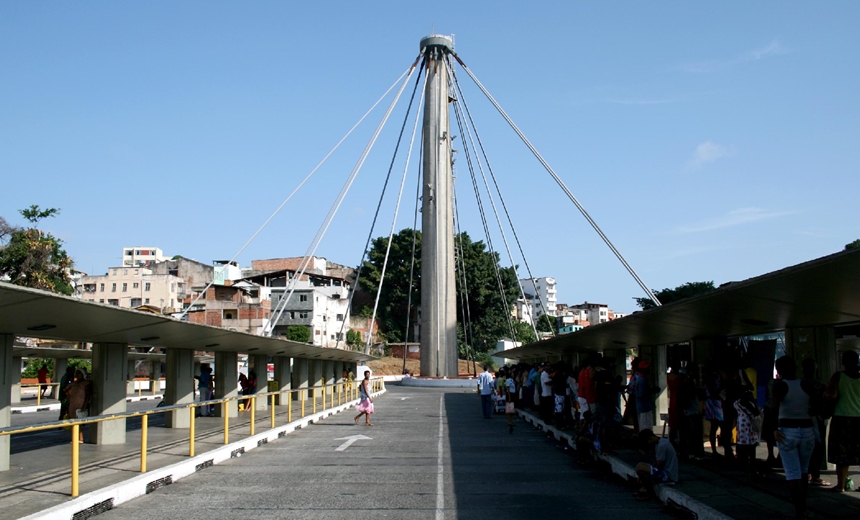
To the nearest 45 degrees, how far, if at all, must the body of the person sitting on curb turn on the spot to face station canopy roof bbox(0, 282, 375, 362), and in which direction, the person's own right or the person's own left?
0° — they already face it

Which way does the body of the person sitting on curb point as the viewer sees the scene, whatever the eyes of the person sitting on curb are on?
to the viewer's left

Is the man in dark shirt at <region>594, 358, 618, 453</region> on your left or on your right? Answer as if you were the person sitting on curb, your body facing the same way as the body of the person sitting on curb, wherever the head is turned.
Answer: on your right

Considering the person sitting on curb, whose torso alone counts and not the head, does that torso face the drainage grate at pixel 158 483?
yes

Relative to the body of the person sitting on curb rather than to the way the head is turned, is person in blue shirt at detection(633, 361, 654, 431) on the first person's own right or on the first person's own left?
on the first person's own right

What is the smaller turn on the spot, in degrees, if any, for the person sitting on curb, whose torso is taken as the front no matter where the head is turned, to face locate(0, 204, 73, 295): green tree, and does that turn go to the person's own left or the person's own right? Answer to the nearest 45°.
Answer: approximately 45° to the person's own right

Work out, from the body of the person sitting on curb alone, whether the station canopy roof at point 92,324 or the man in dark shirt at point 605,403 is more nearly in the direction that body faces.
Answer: the station canopy roof
